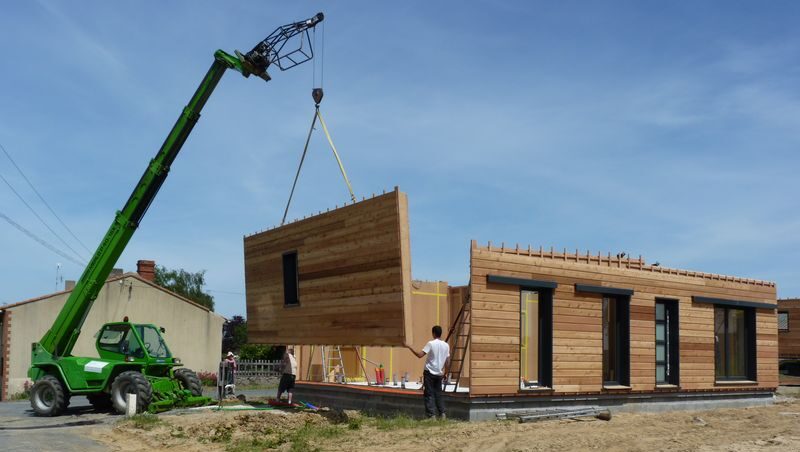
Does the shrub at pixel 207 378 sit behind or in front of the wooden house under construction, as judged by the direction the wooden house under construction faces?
behind

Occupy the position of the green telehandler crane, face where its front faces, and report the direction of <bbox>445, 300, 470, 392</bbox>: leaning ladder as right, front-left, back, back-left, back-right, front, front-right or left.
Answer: front

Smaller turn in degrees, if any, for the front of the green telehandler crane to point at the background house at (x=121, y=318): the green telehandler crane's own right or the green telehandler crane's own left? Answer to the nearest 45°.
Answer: approximately 135° to the green telehandler crane's own left

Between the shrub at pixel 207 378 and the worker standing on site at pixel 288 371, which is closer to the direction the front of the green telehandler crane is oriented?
the worker standing on site

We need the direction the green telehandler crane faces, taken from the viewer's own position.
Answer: facing the viewer and to the right of the viewer

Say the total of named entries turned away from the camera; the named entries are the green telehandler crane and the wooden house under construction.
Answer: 0

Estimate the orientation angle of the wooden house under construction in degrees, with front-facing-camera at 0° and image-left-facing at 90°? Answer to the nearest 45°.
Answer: approximately 315°

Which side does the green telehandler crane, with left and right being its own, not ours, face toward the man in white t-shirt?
front
